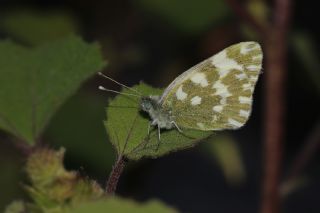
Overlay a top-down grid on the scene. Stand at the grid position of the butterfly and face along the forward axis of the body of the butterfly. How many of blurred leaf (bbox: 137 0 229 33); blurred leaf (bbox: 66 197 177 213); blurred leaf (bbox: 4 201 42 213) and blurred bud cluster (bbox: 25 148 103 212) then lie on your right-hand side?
1

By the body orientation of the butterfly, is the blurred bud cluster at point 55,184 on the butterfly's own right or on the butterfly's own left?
on the butterfly's own left

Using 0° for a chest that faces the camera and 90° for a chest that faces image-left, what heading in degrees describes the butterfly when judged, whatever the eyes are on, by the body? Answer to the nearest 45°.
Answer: approximately 90°

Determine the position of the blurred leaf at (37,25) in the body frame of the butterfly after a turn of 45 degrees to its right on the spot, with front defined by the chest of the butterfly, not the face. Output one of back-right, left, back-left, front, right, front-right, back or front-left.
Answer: front

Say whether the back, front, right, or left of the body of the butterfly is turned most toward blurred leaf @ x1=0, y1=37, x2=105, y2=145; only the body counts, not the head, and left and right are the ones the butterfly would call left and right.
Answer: front

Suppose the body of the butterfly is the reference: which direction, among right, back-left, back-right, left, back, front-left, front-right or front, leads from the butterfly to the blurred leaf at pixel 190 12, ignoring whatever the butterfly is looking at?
right

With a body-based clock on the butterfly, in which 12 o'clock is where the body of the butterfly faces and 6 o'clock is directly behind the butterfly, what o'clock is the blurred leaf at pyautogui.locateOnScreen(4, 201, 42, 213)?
The blurred leaf is roughly at 10 o'clock from the butterfly.
